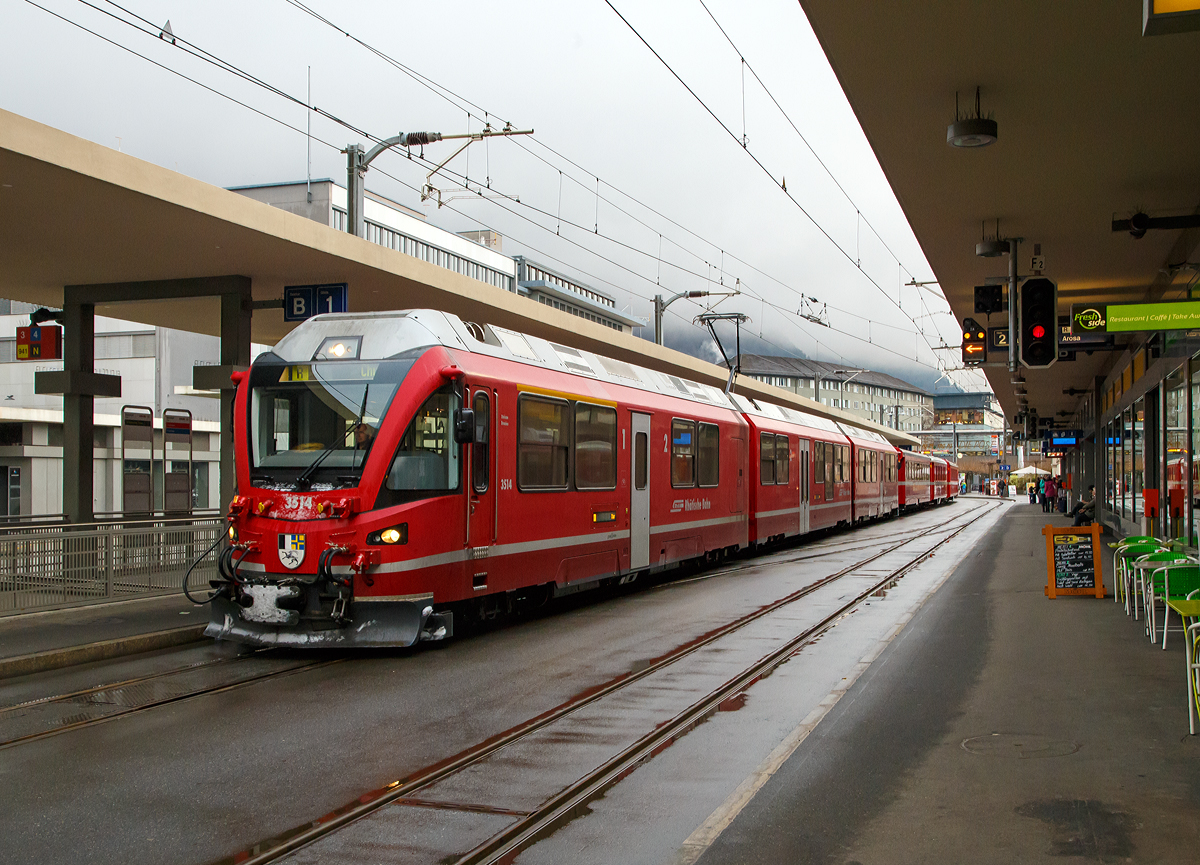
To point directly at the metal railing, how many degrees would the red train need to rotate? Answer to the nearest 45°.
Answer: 0° — it already faces it

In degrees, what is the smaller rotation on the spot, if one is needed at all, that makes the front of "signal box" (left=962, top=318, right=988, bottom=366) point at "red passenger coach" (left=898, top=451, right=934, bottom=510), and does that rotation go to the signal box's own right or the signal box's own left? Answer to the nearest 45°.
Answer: approximately 180°

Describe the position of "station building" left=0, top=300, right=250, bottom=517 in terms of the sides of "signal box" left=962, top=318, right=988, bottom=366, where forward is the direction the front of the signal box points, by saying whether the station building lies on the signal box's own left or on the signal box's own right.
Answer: on the signal box's own right

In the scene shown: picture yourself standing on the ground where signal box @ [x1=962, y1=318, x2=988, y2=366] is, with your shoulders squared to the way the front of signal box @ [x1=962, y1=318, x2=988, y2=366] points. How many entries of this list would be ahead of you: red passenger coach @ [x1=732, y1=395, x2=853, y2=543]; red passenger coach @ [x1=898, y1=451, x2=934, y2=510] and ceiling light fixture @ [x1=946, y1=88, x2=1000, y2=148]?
1

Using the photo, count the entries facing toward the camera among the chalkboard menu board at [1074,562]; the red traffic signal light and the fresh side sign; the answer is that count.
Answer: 3

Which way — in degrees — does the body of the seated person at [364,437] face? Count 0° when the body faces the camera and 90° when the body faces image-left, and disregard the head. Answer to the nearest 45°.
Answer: approximately 45°

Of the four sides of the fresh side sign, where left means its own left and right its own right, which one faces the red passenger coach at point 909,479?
back

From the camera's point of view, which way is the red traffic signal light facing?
toward the camera

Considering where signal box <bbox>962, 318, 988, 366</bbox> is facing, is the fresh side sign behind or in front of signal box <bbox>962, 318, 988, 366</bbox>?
in front

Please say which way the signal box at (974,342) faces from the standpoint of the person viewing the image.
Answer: facing the viewer

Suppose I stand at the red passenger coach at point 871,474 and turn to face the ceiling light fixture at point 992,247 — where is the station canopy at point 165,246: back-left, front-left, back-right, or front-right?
front-right

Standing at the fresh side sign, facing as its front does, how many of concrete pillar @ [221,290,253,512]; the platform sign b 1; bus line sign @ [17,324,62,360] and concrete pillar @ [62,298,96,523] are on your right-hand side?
4

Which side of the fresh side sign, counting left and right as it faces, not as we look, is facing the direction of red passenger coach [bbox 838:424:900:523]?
back

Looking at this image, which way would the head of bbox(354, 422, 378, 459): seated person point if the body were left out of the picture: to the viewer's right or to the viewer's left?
to the viewer's left

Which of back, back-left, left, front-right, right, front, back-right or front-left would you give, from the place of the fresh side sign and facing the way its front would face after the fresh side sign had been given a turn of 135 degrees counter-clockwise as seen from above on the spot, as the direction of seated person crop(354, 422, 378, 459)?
back
